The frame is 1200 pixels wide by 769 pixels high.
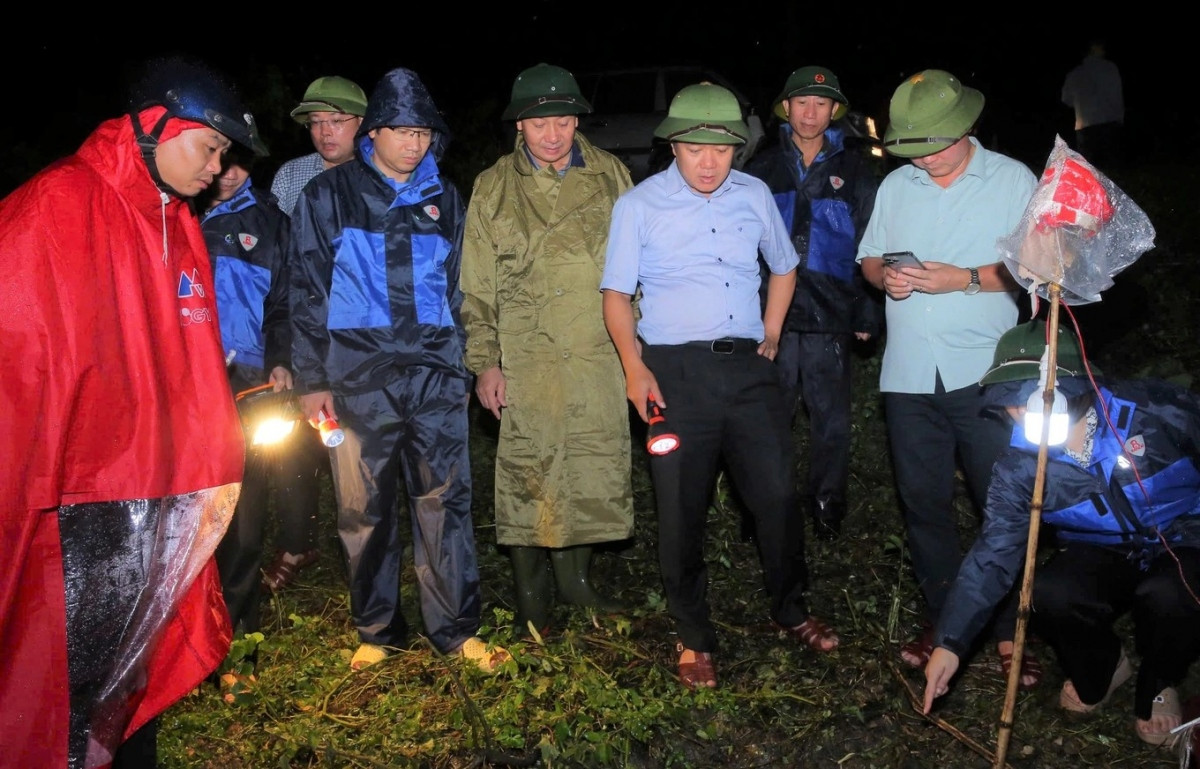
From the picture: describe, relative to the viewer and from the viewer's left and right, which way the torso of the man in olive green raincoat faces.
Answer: facing the viewer

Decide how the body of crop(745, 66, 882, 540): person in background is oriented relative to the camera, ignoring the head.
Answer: toward the camera

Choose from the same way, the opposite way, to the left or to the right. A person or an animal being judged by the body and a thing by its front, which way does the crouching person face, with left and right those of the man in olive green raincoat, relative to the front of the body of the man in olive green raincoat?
to the right

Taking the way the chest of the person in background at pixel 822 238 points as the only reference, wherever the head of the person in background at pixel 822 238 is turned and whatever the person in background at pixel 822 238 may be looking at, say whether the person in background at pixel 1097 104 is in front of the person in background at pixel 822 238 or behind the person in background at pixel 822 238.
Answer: behind

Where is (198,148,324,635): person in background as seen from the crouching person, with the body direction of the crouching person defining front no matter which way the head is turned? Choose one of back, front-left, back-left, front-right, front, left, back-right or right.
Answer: front-right

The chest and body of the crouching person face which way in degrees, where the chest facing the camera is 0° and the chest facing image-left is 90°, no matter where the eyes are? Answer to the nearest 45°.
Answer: approximately 45°

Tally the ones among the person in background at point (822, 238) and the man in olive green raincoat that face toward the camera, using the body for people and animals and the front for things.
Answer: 2

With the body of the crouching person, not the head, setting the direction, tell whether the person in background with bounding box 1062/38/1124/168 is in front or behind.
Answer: behind

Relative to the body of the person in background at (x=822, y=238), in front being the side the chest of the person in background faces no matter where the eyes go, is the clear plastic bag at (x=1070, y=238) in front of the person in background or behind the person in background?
in front

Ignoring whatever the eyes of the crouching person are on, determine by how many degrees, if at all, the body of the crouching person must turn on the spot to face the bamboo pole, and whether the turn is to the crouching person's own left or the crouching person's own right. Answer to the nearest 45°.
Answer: approximately 45° to the crouching person's own left

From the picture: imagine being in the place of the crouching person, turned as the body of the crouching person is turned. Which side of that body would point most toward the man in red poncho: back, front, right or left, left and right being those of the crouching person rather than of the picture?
front

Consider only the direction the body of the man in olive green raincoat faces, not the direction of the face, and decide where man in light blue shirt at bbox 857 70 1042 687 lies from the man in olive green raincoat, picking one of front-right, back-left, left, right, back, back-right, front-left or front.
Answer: left

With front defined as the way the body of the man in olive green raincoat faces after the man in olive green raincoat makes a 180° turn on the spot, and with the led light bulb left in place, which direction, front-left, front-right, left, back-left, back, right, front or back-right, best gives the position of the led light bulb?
back-right

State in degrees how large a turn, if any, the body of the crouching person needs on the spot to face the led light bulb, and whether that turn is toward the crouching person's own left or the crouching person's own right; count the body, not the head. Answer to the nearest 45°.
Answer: approximately 45° to the crouching person's own left

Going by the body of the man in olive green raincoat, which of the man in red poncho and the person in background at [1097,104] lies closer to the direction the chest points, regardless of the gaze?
the man in red poncho
